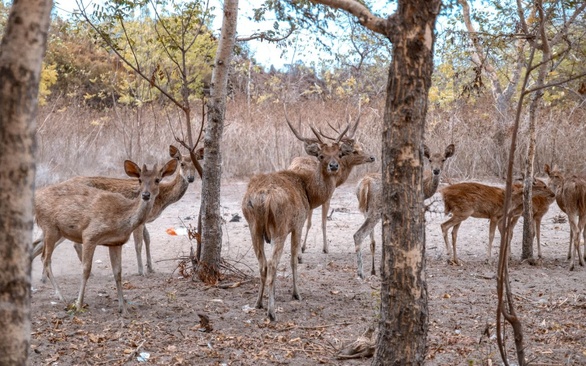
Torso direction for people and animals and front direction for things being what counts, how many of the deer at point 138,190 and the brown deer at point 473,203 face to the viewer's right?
2

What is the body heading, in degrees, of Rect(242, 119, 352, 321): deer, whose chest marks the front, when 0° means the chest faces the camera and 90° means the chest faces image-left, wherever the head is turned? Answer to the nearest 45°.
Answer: approximately 225°

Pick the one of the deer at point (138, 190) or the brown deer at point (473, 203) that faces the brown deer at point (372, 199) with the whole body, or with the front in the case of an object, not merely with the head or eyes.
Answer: the deer

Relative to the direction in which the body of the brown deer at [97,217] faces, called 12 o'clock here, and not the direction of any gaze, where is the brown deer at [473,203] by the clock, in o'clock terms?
the brown deer at [473,203] is roughly at 10 o'clock from the brown deer at [97,217].

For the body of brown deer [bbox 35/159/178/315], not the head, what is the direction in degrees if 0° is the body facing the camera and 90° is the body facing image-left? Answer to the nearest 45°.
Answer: approximately 315°

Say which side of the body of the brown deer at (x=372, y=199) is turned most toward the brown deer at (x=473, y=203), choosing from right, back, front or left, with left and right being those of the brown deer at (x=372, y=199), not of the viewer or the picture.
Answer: front

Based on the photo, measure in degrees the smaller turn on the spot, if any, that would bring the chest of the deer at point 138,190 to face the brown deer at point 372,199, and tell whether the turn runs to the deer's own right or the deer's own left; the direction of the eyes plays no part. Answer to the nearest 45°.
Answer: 0° — it already faces it

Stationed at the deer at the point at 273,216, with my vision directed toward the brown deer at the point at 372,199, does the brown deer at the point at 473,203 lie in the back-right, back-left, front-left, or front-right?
front-right

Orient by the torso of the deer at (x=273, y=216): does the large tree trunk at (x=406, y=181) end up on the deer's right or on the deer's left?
on the deer's right

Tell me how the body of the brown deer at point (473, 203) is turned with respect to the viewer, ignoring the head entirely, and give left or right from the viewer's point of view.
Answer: facing to the right of the viewer

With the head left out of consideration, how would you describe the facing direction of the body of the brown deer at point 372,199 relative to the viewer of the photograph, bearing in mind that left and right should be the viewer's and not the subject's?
facing away from the viewer and to the right of the viewer

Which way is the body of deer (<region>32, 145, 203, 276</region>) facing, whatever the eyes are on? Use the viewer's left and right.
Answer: facing to the right of the viewer

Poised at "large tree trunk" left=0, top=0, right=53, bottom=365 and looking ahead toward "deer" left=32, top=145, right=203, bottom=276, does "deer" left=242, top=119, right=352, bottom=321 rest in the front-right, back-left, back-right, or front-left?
front-right

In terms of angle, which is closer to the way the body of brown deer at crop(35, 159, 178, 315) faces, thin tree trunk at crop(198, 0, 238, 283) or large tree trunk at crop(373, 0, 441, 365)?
the large tree trunk

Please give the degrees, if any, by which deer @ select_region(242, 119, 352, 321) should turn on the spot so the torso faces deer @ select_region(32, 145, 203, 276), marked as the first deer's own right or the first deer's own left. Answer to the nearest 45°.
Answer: approximately 90° to the first deer's own left

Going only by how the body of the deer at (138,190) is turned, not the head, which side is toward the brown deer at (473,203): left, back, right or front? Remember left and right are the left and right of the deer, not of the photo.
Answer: front
